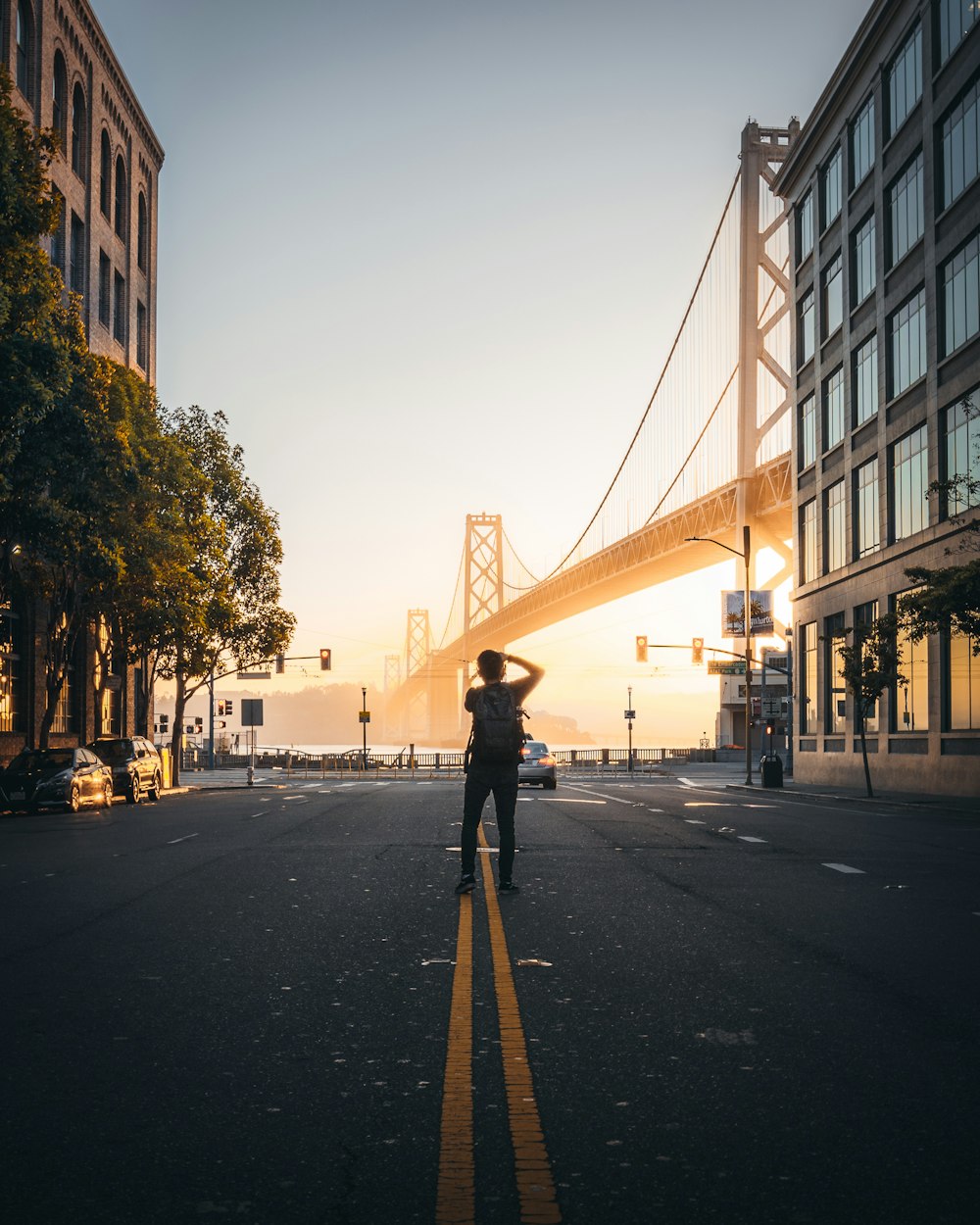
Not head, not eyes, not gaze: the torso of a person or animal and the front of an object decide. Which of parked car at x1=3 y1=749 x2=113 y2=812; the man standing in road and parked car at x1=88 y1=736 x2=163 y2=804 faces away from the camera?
the man standing in road

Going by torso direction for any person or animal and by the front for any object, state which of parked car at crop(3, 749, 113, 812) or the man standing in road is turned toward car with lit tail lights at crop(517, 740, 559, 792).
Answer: the man standing in road

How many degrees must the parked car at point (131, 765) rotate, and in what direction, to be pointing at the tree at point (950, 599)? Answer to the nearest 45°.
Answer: approximately 90° to its left

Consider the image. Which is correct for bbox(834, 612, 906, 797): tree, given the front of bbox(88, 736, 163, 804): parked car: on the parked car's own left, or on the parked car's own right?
on the parked car's own left

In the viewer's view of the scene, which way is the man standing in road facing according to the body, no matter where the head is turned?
away from the camera

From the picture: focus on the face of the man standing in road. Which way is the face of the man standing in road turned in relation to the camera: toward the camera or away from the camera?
away from the camera

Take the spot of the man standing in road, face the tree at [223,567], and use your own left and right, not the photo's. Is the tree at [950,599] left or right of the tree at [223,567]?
right

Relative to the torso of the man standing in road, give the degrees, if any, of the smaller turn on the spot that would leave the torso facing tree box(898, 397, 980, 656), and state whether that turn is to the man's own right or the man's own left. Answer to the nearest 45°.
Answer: approximately 45° to the man's own right
